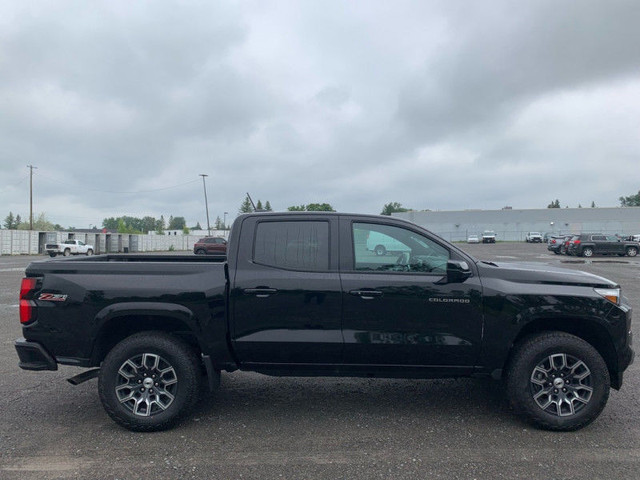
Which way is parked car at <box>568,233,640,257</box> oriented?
to the viewer's right

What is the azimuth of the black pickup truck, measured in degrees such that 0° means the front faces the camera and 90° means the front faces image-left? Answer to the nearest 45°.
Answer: approximately 270°

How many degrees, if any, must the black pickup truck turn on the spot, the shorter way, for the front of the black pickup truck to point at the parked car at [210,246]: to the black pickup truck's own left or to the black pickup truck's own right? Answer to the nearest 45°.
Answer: approximately 90° to the black pickup truck's own left

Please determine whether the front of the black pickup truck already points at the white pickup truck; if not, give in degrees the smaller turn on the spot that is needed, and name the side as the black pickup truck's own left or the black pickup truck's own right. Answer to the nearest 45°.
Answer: approximately 135° to the black pickup truck's own left

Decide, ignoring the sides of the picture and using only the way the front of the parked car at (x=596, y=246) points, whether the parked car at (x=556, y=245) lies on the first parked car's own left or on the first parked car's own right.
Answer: on the first parked car's own left

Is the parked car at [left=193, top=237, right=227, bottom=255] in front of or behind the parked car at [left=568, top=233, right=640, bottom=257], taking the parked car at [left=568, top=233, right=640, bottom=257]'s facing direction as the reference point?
behind

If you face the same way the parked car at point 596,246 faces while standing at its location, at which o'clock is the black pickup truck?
The black pickup truck is roughly at 3 o'clock from the parked car.

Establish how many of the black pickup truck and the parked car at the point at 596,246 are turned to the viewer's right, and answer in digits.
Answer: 2

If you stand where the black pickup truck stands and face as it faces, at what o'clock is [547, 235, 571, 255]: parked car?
The parked car is roughly at 10 o'clock from the black pickup truck.
